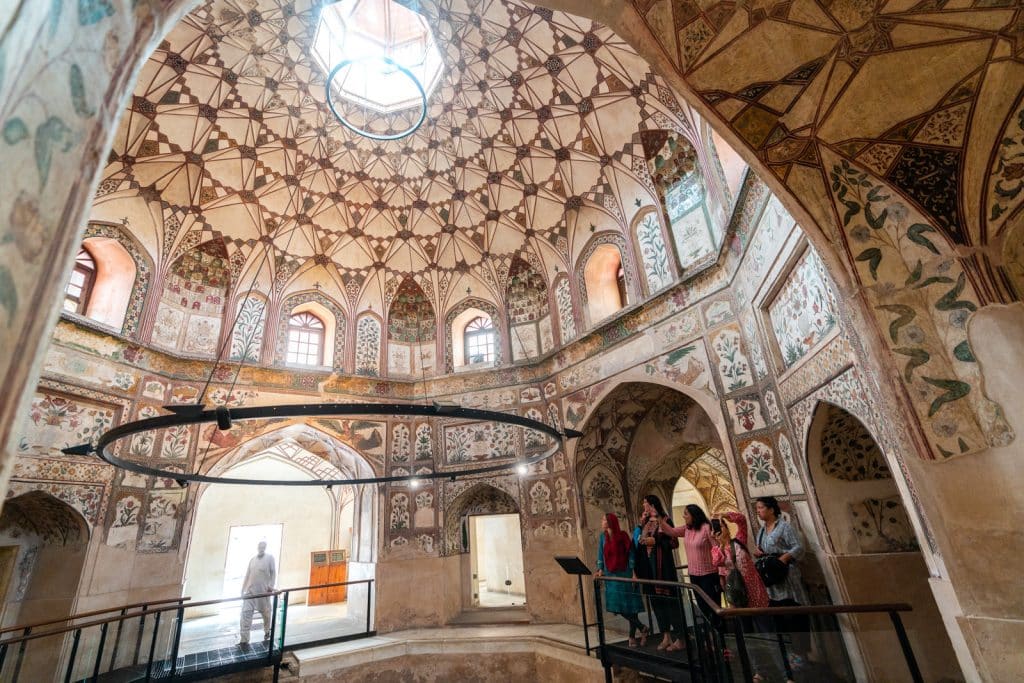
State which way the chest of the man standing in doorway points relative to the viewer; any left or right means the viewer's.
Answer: facing the viewer

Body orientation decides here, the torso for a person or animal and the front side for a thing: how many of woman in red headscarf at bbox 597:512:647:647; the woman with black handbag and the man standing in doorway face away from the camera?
0

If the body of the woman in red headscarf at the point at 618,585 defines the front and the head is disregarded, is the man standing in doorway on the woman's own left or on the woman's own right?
on the woman's own right

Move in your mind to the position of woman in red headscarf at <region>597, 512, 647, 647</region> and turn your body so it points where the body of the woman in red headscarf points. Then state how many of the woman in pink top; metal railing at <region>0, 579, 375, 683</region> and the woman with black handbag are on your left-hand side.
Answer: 2

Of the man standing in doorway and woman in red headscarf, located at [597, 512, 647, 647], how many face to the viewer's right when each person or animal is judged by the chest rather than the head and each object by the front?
0

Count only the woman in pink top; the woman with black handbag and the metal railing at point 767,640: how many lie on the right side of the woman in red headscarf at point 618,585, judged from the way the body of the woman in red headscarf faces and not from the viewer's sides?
0

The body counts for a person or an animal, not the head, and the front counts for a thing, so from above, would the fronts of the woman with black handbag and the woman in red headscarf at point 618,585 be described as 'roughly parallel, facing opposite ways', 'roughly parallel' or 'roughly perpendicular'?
roughly parallel

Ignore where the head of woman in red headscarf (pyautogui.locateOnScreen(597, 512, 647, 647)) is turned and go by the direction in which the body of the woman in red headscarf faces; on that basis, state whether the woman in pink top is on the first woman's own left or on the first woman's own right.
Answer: on the first woman's own left

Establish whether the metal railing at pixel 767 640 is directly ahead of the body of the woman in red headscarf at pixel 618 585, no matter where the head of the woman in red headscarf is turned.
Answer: no

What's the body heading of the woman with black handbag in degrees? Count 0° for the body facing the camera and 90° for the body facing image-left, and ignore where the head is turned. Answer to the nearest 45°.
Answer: approximately 45°

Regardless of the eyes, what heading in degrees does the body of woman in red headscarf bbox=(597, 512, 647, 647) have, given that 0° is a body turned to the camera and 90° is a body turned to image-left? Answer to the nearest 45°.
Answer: approximately 45°

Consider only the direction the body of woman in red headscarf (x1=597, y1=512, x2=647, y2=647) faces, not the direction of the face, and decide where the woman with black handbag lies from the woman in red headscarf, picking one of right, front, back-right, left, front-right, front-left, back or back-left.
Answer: left

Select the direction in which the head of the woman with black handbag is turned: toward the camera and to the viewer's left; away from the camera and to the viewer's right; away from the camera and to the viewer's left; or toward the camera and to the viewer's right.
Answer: toward the camera and to the viewer's left

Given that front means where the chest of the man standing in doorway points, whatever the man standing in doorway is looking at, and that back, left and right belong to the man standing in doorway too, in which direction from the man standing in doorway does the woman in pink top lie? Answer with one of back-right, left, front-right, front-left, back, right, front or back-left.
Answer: front-left

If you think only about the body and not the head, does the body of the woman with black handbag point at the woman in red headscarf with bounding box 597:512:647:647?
no
